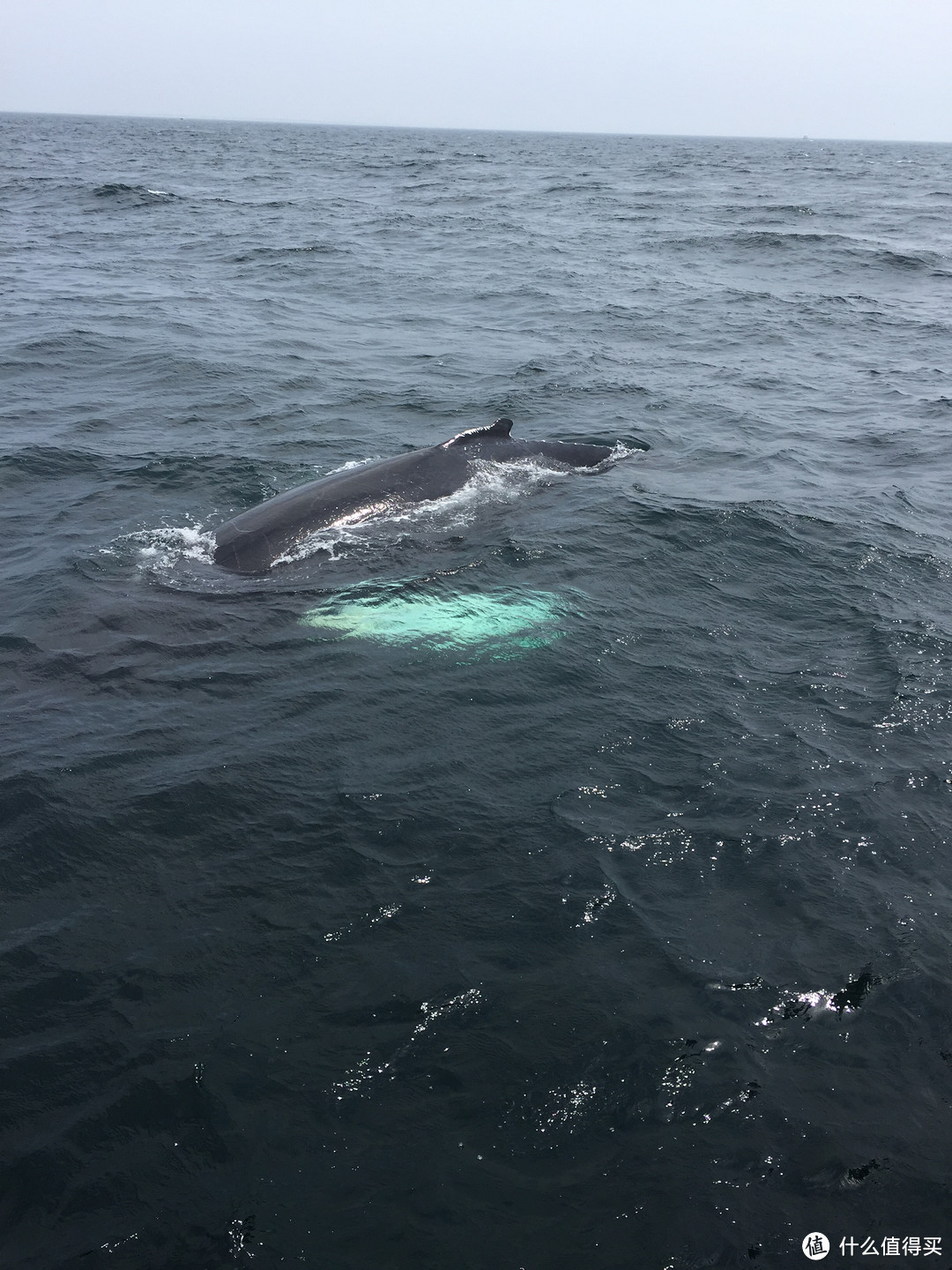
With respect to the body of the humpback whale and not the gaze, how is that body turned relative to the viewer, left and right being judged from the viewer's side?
facing the viewer and to the left of the viewer
